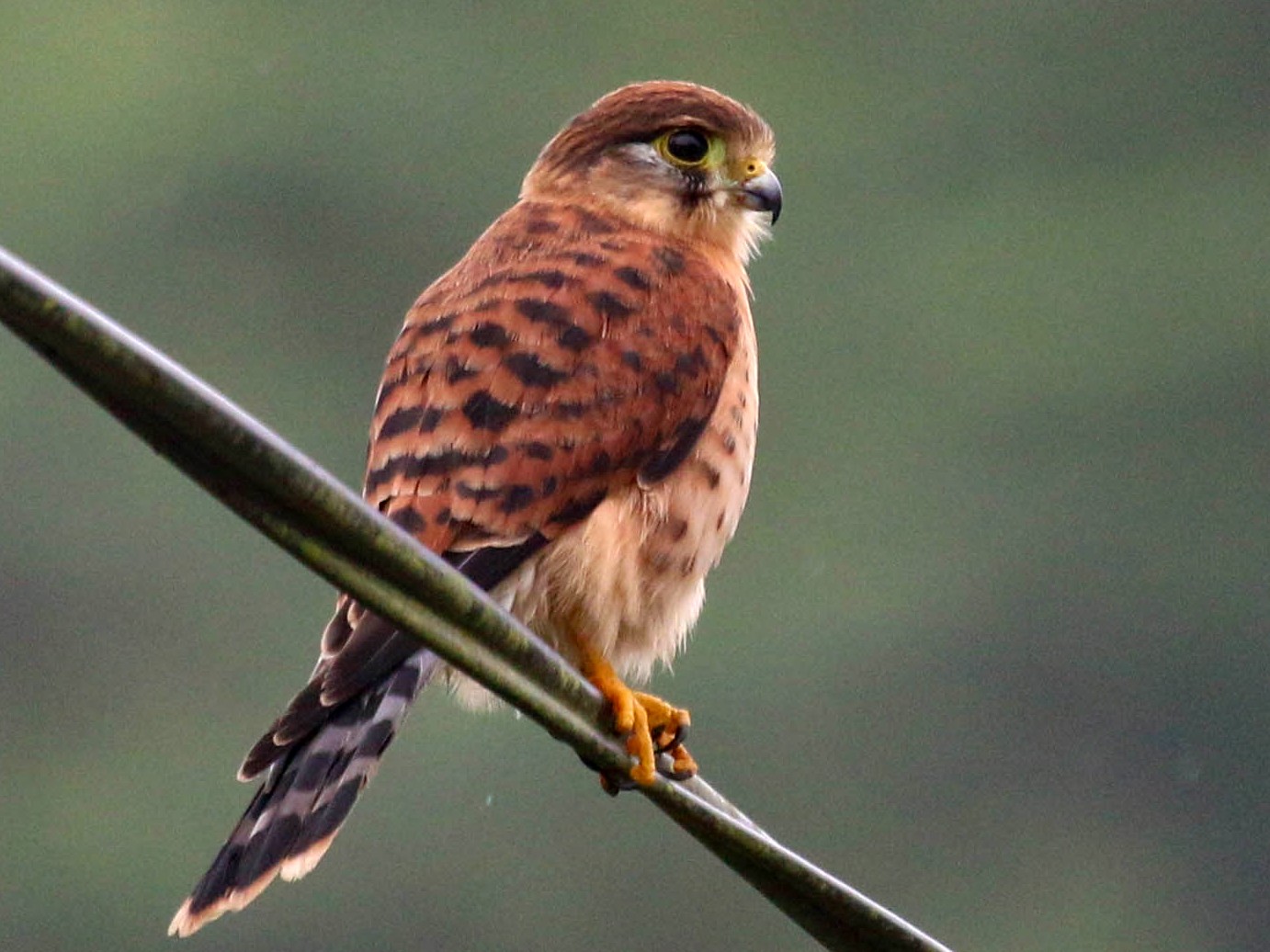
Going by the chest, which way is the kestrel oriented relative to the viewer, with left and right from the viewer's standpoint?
facing to the right of the viewer
